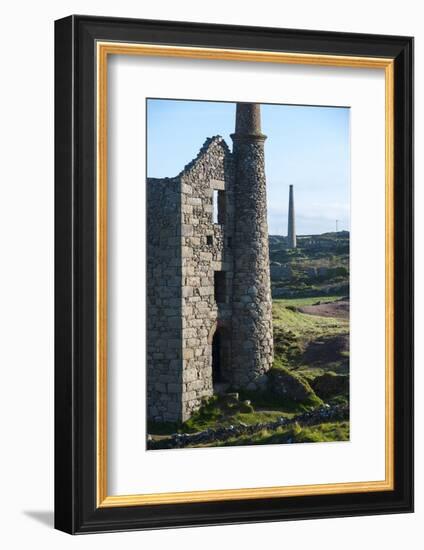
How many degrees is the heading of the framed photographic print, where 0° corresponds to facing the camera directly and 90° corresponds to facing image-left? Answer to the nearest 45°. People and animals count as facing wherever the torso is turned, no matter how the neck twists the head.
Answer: approximately 315°
